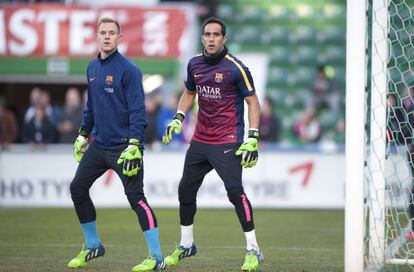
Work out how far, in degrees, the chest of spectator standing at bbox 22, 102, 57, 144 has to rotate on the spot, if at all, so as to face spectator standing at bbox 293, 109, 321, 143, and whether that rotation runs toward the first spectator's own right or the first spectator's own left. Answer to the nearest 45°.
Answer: approximately 90° to the first spectator's own left

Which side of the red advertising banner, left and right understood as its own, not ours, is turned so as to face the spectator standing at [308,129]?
left

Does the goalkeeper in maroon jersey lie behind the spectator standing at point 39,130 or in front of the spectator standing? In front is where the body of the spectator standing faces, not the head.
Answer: in front

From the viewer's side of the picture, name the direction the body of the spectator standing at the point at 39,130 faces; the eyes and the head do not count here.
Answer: toward the camera

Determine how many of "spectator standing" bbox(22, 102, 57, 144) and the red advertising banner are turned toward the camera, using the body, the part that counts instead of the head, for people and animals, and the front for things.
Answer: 2

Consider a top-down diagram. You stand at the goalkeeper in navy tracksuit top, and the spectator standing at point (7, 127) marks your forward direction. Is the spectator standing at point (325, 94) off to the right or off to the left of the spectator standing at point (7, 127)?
right

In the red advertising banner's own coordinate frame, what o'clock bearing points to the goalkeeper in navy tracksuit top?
The goalkeeper in navy tracksuit top is roughly at 12 o'clock from the red advertising banner.

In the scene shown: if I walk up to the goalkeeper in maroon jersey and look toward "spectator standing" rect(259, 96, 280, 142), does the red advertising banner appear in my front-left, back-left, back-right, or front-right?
front-left

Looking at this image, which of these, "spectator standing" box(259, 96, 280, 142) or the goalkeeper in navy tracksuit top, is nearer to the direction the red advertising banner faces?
the goalkeeper in navy tracksuit top

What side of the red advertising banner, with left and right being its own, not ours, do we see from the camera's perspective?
front

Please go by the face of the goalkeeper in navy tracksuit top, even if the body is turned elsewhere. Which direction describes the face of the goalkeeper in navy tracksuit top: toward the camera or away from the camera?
toward the camera

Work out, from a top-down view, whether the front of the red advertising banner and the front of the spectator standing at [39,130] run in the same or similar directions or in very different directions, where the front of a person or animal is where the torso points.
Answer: same or similar directions
